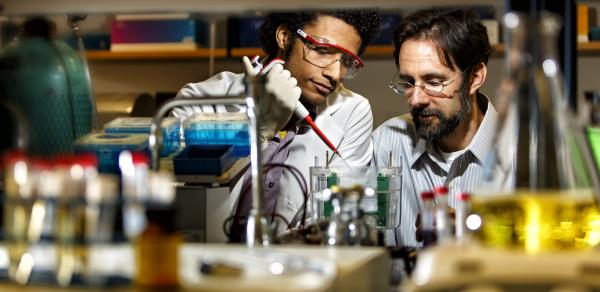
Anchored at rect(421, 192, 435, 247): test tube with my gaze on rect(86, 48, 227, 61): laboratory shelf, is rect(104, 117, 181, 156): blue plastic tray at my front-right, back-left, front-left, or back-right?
front-left

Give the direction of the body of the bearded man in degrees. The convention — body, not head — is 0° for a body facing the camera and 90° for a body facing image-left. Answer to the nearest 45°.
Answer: approximately 45°

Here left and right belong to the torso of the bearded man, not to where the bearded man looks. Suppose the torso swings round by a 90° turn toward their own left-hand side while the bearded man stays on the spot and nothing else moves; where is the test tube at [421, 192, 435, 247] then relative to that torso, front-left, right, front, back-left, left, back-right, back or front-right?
front-right

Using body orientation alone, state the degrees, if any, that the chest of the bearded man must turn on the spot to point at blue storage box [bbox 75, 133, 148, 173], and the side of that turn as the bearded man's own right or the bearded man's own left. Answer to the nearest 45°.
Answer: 0° — they already face it

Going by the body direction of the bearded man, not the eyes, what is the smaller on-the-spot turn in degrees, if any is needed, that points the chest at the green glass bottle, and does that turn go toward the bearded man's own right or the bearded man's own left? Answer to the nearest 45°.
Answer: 0° — they already face it

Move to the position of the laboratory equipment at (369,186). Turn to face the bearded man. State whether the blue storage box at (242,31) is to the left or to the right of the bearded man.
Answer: left

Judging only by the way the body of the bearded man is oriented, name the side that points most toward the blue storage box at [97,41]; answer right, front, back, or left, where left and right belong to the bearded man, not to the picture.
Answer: right

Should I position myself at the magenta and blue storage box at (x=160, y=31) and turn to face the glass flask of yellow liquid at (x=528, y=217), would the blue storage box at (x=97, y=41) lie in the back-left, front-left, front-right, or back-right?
back-right

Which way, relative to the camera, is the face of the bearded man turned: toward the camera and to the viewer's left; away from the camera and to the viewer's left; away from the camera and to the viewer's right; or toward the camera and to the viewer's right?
toward the camera and to the viewer's left

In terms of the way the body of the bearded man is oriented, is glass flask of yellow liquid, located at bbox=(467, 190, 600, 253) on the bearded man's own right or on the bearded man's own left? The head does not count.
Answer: on the bearded man's own left

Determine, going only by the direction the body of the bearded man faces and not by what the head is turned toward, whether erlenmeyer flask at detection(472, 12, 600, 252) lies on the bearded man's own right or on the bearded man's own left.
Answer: on the bearded man's own left

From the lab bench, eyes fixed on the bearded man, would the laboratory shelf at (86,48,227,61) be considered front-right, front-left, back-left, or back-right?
front-left

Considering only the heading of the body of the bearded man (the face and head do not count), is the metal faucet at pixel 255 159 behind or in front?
in front

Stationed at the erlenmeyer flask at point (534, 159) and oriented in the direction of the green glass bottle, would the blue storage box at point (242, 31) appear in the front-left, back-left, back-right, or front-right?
front-right

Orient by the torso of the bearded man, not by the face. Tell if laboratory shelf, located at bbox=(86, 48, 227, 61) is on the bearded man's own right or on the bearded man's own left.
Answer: on the bearded man's own right

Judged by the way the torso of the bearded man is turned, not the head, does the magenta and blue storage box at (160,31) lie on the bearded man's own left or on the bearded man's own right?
on the bearded man's own right

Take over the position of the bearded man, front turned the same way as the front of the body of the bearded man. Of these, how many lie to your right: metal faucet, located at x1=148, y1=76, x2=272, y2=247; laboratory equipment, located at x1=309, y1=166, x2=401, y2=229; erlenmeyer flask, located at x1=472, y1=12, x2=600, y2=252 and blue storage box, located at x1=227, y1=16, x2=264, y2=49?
1

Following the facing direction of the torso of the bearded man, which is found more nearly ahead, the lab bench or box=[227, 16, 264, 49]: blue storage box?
the lab bench

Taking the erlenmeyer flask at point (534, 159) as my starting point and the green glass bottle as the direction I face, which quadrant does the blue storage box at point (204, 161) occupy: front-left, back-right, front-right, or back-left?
front-right

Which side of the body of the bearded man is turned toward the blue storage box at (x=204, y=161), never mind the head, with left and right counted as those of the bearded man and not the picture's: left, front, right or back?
right
